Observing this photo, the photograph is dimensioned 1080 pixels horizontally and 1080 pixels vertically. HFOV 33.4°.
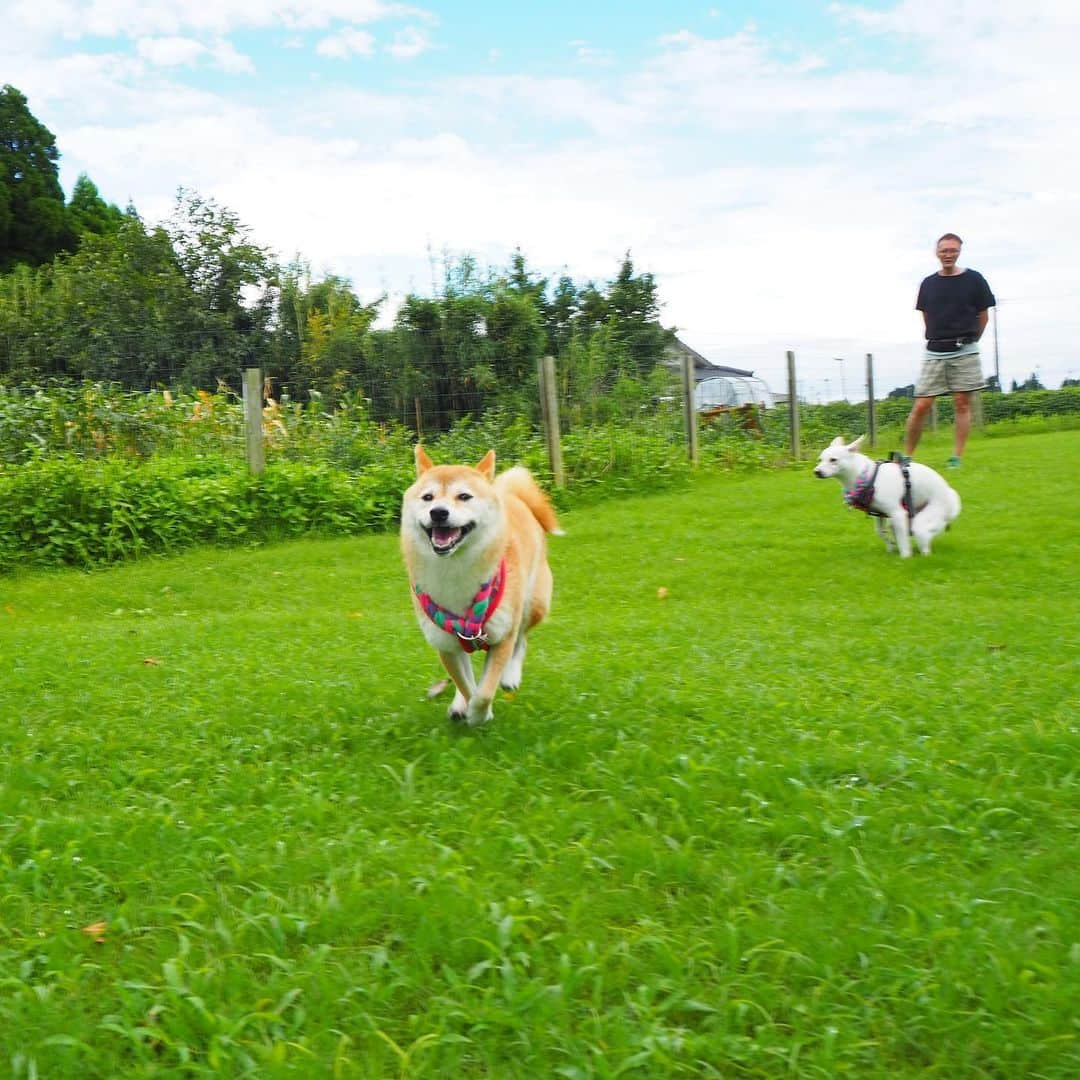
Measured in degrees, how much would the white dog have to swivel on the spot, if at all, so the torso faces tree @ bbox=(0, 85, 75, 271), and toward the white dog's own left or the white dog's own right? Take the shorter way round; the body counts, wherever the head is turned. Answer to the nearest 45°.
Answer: approximately 45° to the white dog's own right

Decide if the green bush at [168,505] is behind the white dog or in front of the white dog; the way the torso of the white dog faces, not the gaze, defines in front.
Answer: in front

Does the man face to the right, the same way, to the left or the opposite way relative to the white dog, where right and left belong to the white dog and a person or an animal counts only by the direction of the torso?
to the left

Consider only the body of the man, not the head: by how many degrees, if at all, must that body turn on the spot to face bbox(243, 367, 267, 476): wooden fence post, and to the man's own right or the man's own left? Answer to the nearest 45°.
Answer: approximately 90° to the man's own right

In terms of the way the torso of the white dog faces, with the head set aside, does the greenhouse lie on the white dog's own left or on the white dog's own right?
on the white dog's own right

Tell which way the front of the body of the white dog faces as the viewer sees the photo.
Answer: to the viewer's left

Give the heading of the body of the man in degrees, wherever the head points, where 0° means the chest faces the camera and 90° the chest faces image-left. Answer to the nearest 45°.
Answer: approximately 0°

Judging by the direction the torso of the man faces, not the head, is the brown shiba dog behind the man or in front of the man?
in front

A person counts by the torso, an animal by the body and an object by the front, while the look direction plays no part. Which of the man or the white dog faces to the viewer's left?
the white dog

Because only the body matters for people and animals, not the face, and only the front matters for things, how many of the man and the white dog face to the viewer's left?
1

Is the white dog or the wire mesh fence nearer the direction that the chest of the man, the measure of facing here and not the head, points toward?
the white dog
